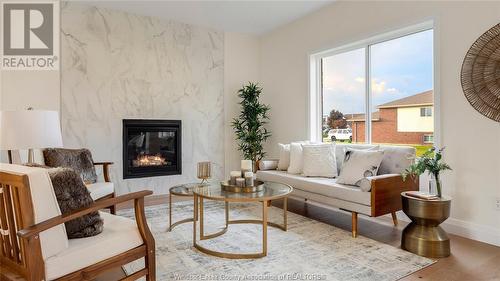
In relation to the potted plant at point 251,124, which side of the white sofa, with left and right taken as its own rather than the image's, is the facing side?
right

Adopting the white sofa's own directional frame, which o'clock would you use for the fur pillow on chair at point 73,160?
The fur pillow on chair is roughly at 1 o'clock from the white sofa.

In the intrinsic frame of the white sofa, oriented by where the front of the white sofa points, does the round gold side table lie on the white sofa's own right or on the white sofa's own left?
on the white sofa's own left

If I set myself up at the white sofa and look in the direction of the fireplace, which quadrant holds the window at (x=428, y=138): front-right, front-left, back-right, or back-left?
back-right

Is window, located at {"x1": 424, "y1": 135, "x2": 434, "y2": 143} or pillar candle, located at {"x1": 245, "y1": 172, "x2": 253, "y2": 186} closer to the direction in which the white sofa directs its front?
the pillar candle

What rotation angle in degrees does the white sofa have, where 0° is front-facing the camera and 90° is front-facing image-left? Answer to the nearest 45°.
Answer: approximately 45°

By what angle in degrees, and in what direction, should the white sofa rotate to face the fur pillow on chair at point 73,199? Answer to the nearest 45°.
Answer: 0° — it already faces it

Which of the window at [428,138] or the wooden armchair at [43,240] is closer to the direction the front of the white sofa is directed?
the wooden armchair

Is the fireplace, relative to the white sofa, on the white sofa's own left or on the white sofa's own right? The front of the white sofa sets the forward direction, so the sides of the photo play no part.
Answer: on the white sofa's own right

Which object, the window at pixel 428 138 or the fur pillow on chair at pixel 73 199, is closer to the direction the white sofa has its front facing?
the fur pillow on chair

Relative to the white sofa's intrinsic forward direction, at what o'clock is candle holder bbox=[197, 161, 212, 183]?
The candle holder is roughly at 1 o'clock from the white sofa.

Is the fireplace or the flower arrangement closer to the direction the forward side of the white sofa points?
the fireplace
